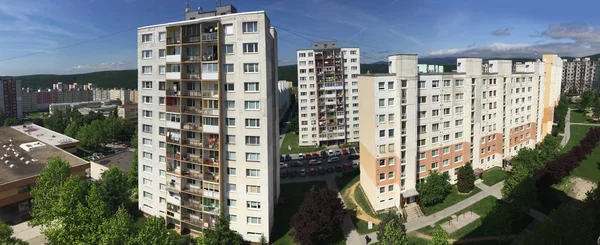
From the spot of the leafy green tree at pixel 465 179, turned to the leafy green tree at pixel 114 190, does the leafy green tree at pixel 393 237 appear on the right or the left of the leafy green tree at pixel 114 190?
left

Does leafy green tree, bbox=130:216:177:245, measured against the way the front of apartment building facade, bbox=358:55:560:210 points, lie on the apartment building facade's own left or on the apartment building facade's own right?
on the apartment building facade's own right

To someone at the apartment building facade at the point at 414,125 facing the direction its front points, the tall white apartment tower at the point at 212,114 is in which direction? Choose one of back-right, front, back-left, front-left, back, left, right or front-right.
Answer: right

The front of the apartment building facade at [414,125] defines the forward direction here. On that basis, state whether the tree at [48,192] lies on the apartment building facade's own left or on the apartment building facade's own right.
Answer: on the apartment building facade's own right

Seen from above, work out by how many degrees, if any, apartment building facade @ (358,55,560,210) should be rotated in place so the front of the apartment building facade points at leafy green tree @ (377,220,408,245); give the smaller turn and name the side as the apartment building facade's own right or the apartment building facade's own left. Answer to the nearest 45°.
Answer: approximately 45° to the apartment building facade's own right
